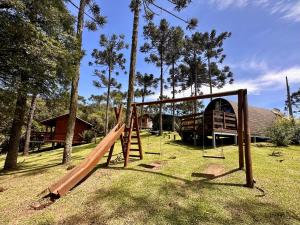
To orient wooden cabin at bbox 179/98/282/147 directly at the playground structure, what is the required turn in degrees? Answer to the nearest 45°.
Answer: approximately 45° to its left

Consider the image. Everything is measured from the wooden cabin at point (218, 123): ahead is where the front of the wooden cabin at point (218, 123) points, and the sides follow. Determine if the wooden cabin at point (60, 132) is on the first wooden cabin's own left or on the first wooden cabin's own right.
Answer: on the first wooden cabin's own right

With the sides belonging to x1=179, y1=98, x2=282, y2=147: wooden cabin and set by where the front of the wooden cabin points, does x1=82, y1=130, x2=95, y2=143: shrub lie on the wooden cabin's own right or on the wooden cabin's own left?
on the wooden cabin's own right

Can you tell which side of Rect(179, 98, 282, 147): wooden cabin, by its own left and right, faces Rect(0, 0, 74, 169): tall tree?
front

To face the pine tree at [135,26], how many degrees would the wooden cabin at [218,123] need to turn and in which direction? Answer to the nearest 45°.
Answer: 0° — it already faces it

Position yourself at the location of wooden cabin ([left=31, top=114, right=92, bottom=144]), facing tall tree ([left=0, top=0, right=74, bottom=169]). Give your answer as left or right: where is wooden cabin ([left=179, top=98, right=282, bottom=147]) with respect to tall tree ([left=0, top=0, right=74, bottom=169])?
left

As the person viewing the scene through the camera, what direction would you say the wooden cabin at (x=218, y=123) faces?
facing the viewer and to the left of the viewer
